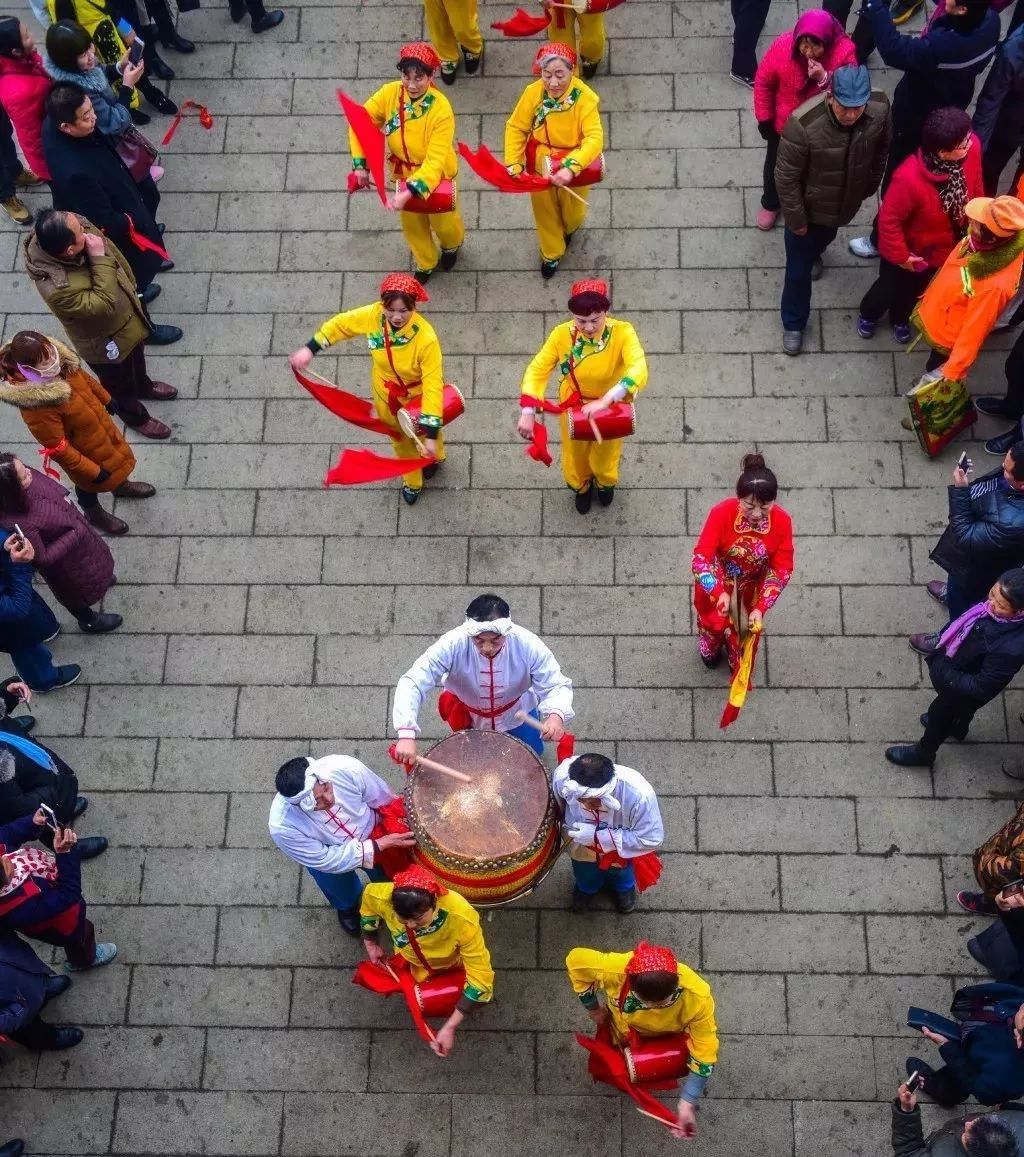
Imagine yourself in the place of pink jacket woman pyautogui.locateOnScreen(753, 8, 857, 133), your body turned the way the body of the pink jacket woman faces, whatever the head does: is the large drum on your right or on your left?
on your right

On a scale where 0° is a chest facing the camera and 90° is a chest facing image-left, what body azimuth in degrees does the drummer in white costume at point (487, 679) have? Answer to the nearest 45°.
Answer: approximately 0°

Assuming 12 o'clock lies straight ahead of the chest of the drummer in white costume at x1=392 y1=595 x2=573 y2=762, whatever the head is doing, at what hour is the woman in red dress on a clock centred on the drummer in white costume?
The woman in red dress is roughly at 8 o'clock from the drummer in white costume.

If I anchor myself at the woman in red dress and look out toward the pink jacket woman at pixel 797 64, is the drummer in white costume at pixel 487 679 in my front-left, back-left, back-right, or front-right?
back-left

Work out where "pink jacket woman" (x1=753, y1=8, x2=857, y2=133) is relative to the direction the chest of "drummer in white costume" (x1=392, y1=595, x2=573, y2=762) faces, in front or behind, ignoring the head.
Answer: behind

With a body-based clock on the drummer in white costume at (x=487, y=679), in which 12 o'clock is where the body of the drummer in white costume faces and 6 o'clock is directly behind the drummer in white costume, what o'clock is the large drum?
The large drum is roughly at 12 o'clock from the drummer in white costume.

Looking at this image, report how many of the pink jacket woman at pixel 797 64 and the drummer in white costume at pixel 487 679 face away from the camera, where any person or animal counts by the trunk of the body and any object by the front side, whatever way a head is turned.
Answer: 0

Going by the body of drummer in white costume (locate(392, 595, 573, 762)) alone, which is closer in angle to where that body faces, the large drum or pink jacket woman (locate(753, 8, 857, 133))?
the large drum

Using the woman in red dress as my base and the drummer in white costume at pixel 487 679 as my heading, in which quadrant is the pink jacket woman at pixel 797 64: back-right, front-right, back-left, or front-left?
back-right
